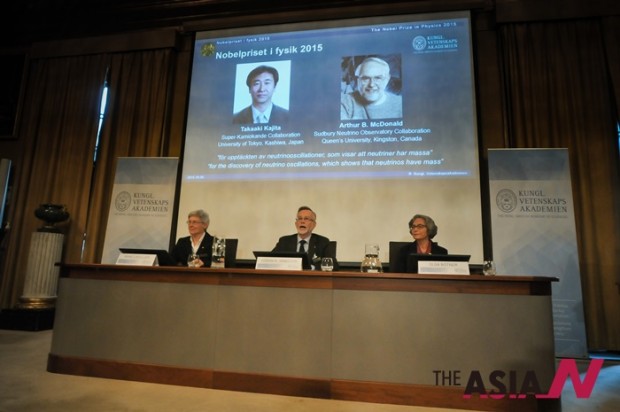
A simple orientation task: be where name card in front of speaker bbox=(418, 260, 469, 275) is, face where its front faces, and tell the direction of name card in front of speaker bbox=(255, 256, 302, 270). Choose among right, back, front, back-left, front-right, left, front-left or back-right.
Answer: right

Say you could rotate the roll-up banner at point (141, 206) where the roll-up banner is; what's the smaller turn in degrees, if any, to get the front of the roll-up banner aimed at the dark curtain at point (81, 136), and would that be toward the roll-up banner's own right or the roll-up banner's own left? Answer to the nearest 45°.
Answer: approximately 135° to the roll-up banner's own right

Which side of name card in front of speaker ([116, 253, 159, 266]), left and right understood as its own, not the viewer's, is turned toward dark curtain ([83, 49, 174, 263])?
back

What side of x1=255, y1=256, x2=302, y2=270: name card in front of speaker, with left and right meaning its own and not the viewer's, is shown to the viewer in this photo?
front

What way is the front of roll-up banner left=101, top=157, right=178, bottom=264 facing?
toward the camera

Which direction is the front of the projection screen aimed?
toward the camera

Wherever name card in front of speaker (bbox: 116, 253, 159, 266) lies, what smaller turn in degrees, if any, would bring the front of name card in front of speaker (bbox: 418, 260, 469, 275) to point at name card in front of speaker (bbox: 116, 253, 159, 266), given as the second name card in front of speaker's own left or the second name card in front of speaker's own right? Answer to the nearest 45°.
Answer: approximately 90° to the second name card in front of speaker's own right

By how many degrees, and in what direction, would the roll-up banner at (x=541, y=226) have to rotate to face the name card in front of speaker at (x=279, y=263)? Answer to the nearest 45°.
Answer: approximately 45° to its right

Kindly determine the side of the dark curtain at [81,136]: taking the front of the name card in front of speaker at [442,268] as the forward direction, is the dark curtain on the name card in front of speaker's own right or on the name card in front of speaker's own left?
on the name card in front of speaker's own right

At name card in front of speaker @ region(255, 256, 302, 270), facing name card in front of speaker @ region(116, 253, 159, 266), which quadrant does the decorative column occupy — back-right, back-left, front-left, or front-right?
front-right

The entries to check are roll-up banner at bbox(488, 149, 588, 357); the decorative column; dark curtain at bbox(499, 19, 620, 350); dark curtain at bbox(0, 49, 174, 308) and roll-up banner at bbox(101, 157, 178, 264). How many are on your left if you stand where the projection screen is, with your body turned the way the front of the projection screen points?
2
